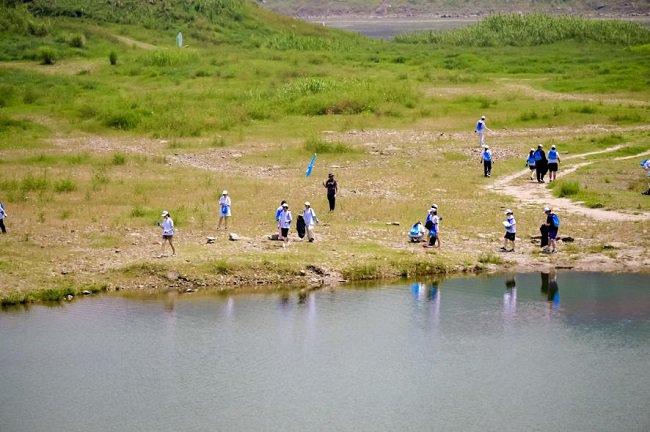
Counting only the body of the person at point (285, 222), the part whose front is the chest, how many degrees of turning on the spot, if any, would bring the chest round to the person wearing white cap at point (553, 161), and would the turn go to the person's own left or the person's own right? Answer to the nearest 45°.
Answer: approximately 180°

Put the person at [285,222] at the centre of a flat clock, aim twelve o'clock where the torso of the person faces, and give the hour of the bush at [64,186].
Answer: The bush is roughly at 3 o'clock from the person.

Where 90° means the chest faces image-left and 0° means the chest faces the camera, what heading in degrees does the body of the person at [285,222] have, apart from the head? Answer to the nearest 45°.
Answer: approximately 45°

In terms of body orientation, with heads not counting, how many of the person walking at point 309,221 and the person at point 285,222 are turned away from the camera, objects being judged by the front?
0

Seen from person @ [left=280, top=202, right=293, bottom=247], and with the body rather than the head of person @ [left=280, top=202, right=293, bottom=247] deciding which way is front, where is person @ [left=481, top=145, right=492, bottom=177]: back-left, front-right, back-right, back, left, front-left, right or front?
back
